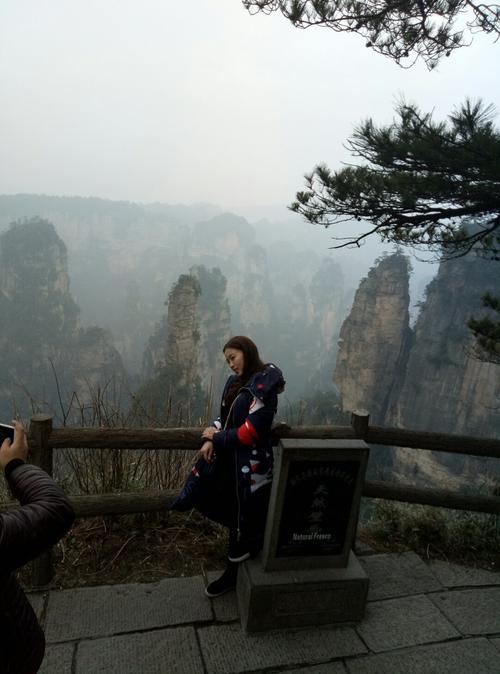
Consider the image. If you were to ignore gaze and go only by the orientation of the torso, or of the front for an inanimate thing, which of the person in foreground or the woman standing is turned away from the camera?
the person in foreground

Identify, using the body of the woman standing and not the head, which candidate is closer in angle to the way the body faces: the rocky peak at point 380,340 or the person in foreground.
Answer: the person in foreground

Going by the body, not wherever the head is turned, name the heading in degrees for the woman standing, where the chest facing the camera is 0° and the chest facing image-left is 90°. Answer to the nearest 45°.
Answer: approximately 45°

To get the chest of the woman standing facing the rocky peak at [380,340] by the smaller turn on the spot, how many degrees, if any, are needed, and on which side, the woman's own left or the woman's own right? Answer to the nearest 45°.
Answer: approximately 135° to the woman's own right

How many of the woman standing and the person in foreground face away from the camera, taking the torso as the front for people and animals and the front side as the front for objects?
1

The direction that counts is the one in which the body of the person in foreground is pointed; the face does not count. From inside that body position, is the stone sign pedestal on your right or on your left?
on your right

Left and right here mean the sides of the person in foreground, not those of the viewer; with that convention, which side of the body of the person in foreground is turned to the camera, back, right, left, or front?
back
